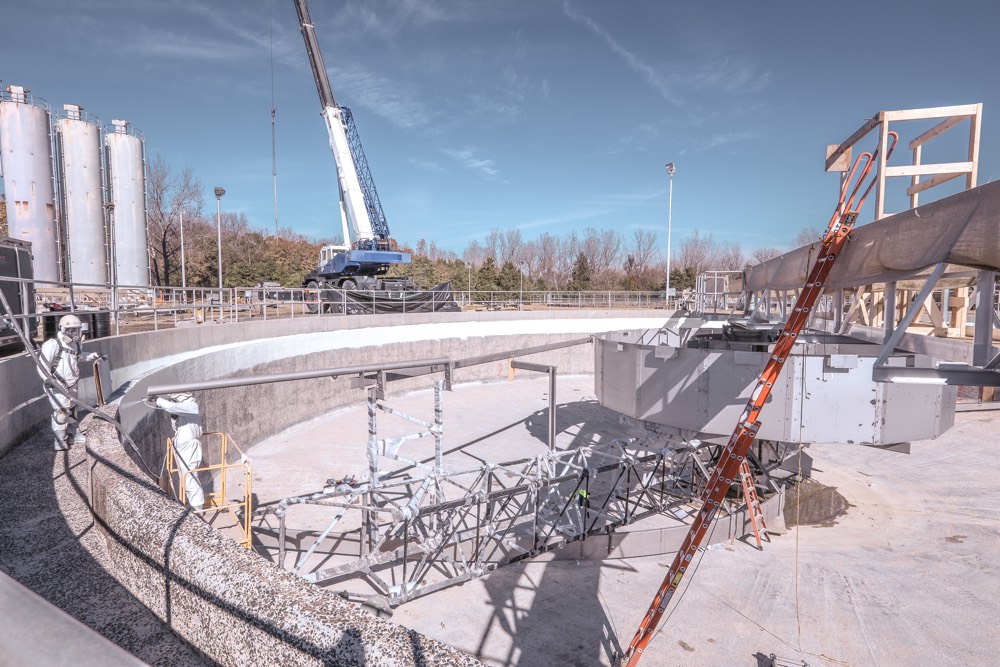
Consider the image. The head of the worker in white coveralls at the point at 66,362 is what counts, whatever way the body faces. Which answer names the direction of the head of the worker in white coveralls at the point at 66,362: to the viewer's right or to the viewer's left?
to the viewer's right

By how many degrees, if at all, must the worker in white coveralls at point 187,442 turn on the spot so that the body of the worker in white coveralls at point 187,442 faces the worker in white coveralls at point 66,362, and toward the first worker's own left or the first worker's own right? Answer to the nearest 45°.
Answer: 0° — they already face them

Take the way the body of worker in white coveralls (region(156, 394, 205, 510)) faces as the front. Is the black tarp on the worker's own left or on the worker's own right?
on the worker's own right

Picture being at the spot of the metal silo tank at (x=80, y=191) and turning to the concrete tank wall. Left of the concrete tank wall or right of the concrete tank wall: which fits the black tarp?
left

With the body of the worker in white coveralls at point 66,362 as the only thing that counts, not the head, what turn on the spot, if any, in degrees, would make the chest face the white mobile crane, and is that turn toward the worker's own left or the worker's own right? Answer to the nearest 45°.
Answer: approximately 90° to the worker's own left

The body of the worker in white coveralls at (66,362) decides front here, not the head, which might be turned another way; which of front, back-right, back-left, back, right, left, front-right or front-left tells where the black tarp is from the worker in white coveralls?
left

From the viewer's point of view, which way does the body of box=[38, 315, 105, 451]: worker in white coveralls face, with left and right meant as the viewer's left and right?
facing the viewer and to the right of the viewer
